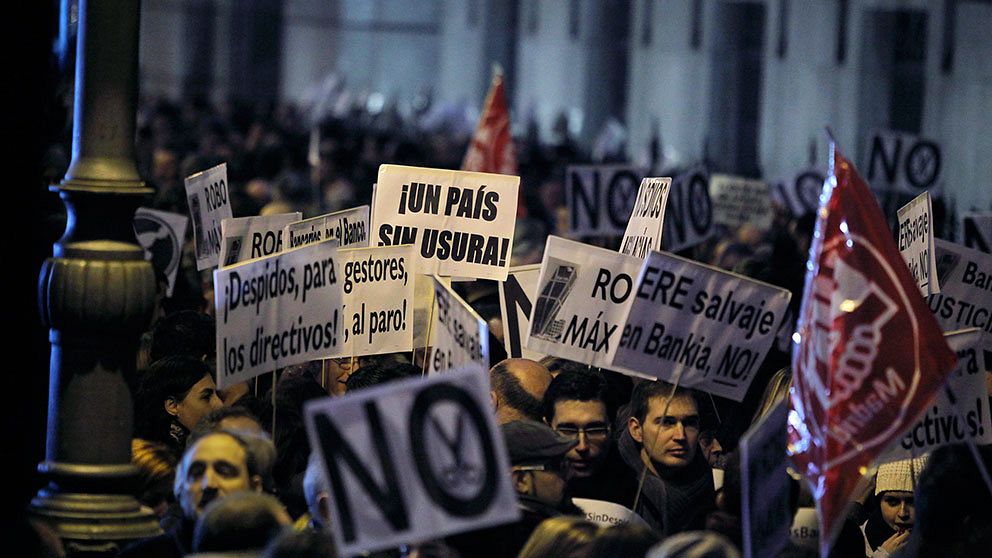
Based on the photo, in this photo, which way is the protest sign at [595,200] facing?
toward the camera

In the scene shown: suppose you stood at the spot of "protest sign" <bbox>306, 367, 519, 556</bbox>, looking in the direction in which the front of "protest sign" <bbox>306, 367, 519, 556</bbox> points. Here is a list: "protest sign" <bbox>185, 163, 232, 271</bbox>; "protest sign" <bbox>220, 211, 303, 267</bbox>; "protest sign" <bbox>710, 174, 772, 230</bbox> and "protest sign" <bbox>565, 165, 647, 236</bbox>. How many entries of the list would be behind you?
4

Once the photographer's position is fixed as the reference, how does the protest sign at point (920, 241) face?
facing the viewer and to the left of the viewer

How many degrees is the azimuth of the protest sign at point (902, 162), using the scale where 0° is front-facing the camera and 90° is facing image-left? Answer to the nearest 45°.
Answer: approximately 0°

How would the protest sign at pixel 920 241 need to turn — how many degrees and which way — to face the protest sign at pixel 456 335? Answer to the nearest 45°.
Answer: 0° — it already faces it

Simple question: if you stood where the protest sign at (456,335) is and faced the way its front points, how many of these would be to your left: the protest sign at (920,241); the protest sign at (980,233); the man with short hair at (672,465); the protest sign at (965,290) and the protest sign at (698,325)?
5

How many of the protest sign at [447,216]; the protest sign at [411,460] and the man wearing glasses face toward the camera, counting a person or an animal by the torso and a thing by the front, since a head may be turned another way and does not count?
3

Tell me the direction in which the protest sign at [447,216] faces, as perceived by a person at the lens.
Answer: facing the viewer

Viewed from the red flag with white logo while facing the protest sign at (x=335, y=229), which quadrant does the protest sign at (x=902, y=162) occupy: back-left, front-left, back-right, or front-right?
front-right

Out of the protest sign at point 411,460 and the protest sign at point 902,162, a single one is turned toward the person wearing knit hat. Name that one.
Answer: the protest sign at point 902,162

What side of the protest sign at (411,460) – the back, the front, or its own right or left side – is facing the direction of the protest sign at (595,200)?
back

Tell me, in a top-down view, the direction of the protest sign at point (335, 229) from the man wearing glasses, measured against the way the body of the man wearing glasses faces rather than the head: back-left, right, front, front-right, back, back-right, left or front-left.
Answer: back-right

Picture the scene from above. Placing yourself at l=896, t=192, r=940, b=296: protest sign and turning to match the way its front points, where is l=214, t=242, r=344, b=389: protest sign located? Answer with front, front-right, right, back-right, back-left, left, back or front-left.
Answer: front

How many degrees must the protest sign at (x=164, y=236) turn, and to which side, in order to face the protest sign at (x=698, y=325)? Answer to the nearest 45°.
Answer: approximately 45° to its left

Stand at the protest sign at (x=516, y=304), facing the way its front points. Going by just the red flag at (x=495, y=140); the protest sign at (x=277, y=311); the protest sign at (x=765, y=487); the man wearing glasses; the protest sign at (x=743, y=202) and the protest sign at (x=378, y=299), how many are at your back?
2

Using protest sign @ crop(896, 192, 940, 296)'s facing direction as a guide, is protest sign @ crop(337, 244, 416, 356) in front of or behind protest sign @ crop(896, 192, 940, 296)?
in front
